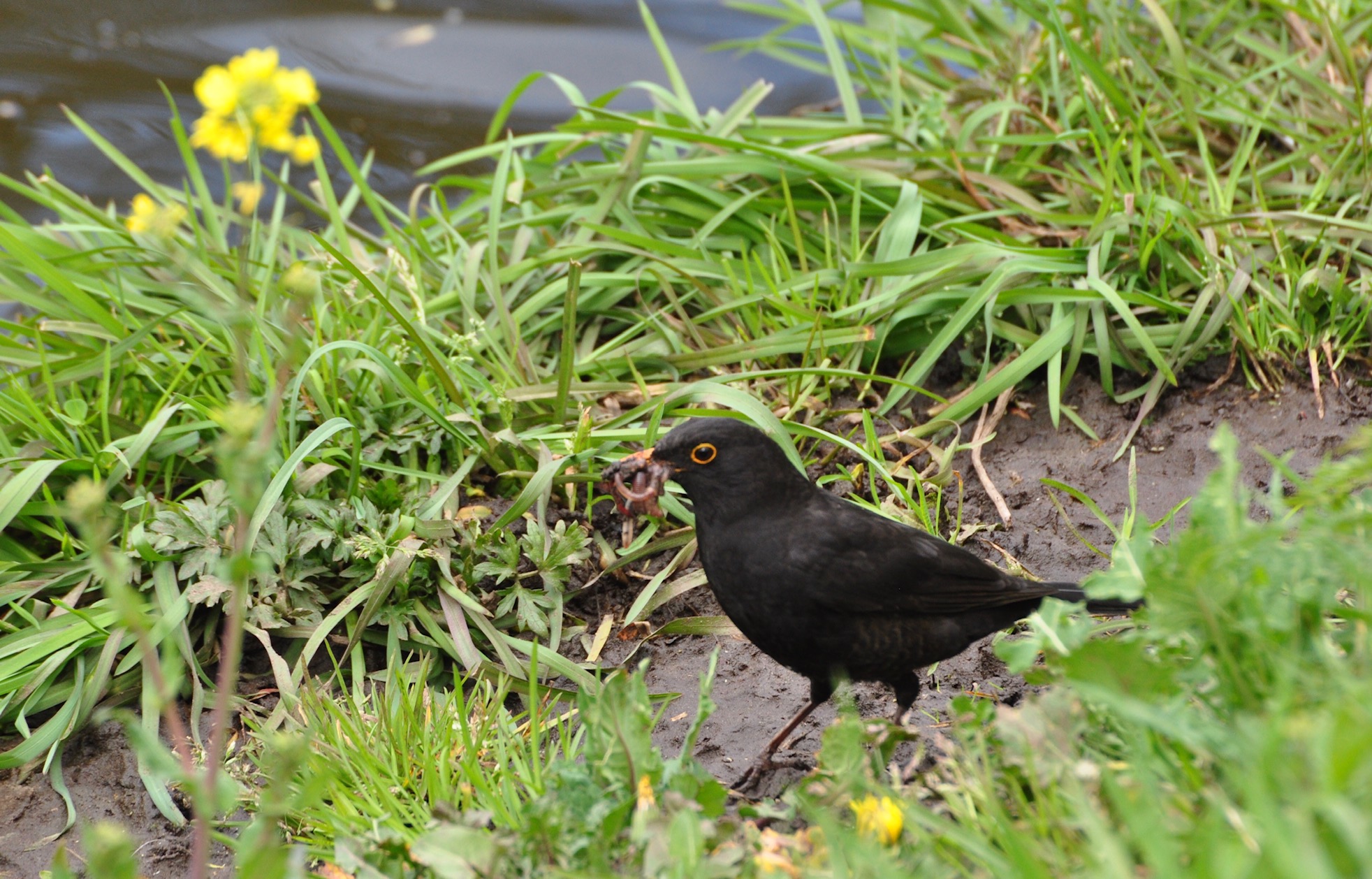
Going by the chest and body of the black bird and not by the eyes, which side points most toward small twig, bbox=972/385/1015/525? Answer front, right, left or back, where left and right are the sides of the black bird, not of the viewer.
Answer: right

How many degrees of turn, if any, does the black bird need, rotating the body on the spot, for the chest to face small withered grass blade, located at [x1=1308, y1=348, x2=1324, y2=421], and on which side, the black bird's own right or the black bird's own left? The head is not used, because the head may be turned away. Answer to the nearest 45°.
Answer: approximately 135° to the black bird's own right

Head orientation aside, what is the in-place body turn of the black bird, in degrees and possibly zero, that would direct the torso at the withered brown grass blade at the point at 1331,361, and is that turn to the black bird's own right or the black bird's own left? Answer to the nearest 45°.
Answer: approximately 135° to the black bird's own right

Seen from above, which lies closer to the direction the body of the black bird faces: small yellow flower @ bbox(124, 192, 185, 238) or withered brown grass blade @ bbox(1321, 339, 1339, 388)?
the small yellow flower

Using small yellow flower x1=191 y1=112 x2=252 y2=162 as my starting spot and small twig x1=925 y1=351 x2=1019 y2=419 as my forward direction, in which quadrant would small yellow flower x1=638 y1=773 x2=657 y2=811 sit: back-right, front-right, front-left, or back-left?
front-right

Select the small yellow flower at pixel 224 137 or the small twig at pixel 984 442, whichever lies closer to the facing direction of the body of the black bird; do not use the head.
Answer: the small yellow flower

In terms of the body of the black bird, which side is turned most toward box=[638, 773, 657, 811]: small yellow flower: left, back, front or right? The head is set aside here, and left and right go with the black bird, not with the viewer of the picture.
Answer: left

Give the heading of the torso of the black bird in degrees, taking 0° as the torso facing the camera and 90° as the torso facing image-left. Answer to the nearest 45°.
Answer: approximately 90°

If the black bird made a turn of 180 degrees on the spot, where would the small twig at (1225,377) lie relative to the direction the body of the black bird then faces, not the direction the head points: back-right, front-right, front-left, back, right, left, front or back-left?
front-left

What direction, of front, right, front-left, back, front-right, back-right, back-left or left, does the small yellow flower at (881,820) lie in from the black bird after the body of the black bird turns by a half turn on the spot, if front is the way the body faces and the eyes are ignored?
right
